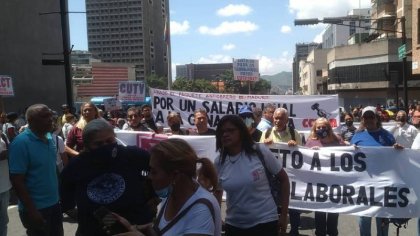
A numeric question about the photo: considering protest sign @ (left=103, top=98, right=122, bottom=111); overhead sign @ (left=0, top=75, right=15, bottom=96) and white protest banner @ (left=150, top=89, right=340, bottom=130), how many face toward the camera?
3

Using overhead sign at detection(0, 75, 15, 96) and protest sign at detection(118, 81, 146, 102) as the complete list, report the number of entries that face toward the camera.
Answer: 2

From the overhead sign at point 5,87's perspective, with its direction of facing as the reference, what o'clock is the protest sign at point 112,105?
The protest sign is roughly at 8 o'clock from the overhead sign.

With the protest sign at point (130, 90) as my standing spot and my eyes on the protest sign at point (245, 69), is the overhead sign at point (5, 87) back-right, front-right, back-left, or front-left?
back-left

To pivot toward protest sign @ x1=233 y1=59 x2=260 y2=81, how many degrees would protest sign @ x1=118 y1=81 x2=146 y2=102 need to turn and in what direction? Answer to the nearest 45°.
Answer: approximately 135° to its left

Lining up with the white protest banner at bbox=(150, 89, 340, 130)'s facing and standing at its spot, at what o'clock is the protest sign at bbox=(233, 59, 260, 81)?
The protest sign is roughly at 6 o'clock from the white protest banner.

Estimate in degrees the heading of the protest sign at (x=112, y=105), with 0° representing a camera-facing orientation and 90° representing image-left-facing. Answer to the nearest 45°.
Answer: approximately 0°

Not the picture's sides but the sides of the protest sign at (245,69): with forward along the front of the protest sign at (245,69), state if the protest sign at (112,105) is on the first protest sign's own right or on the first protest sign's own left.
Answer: on the first protest sign's own right
